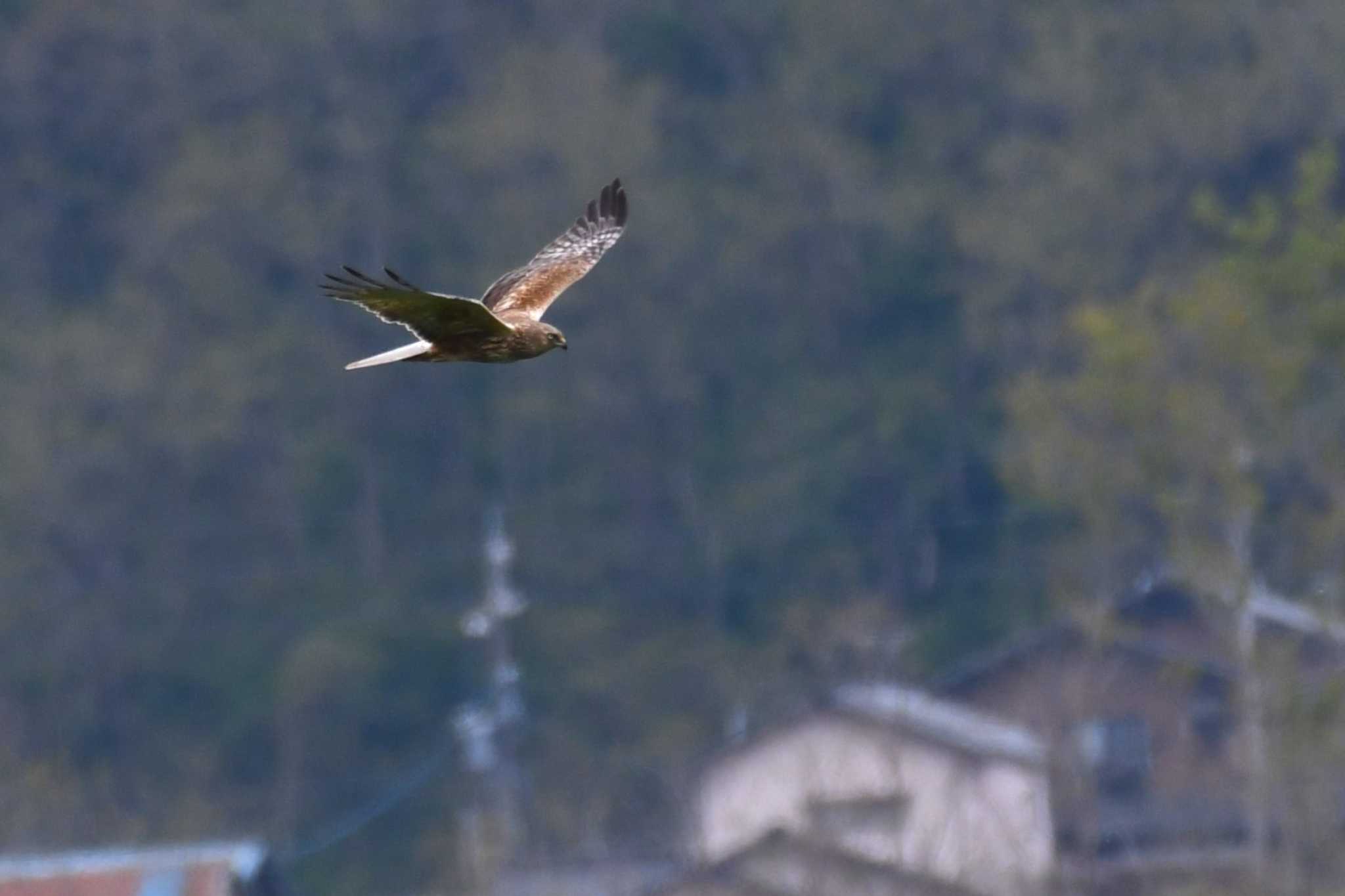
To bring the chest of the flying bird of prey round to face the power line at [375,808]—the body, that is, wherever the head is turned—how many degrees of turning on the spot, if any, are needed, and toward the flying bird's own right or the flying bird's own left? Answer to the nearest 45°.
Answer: approximately 135° to the flying bird's own left

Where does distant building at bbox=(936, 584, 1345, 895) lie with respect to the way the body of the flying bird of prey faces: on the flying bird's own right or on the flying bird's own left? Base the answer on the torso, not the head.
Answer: on the flying bird's own left

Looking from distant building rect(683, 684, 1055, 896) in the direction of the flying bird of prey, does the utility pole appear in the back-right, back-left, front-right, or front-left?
back-right

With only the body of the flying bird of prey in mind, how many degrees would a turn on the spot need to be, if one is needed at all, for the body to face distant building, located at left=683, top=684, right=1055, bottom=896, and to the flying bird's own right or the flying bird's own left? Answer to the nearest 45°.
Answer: approximately 135° to the flying bird's own left

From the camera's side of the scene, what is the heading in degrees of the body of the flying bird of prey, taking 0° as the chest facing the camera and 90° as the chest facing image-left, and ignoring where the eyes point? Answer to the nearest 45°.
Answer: approximately 315°

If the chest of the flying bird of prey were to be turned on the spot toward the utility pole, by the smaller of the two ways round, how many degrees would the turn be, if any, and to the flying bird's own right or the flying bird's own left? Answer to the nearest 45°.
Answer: approximately 135° to the flying bird's own left
